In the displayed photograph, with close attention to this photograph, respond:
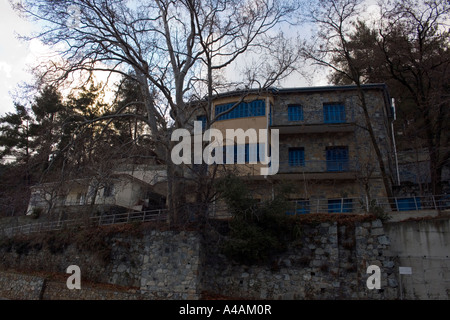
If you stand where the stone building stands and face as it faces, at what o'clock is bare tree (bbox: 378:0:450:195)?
The bare tree is roughly at 10 o'clock from the stone building.

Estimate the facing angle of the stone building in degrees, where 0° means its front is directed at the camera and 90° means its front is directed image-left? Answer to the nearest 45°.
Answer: approximately 0°

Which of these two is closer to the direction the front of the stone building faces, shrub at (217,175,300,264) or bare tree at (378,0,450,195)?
the shrub

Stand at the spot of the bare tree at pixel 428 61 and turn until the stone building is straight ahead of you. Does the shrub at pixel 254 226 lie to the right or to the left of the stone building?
left

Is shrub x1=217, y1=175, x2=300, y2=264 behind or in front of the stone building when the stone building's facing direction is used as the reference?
in front
